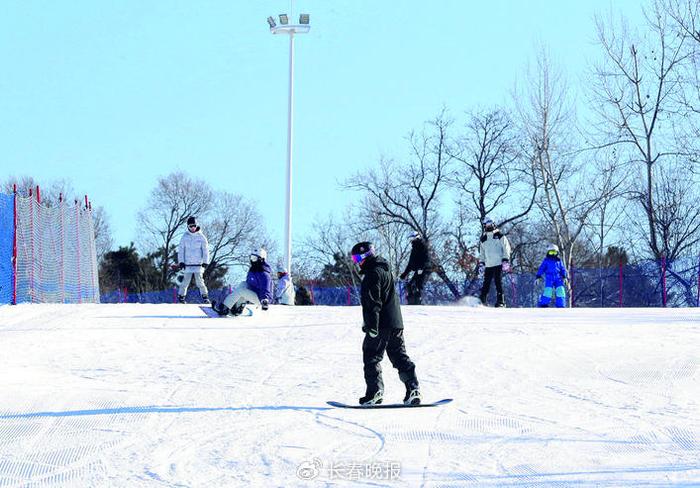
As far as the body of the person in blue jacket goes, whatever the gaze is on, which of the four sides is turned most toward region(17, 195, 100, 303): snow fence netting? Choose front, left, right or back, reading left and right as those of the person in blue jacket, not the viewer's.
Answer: right

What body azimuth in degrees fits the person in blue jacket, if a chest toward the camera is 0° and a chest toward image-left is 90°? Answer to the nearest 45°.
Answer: approximately 0°

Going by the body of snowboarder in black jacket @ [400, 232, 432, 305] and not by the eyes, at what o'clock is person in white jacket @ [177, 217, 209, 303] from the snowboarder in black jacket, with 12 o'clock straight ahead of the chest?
The person in white jacket is roughly at 1 o'clock from the snowboarder in black jacket.

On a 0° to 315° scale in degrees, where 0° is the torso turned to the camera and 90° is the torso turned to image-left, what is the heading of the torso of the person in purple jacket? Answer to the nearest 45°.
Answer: approximately 45°

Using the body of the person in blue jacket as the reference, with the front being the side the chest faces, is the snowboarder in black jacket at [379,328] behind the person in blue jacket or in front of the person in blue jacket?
in front

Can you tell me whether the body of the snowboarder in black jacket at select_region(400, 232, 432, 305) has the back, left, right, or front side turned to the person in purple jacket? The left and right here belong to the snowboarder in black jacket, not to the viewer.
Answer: front

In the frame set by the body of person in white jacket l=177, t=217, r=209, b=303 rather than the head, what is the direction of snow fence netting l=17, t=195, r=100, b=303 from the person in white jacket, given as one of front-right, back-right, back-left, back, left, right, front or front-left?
back-right

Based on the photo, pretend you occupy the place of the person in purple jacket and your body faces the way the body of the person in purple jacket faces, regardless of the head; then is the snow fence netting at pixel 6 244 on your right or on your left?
on your right

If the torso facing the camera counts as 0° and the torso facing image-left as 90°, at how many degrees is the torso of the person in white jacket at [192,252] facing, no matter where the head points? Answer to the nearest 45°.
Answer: approximately 0°

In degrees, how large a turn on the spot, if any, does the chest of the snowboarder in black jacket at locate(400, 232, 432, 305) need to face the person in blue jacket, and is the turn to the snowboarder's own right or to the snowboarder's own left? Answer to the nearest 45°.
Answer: approximately 180°

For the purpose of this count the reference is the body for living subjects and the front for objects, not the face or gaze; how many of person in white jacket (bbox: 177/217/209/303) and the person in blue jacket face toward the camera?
2
